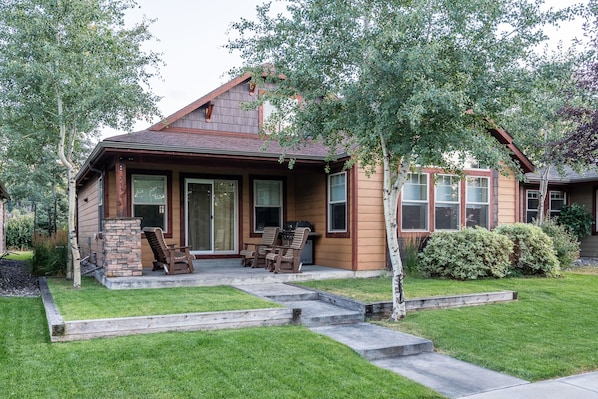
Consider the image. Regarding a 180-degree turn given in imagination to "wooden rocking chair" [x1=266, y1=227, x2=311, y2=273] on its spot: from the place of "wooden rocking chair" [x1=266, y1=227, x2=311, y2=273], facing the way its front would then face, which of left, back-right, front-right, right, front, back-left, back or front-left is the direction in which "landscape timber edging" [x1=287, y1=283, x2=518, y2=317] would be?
right

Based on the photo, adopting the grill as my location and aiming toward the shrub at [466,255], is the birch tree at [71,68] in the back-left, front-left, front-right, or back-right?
back-right

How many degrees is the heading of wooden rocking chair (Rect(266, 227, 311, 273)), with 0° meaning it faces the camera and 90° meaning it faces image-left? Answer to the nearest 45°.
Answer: approximately 45°

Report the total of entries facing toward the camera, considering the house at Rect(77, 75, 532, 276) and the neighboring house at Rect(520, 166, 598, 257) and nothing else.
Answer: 2

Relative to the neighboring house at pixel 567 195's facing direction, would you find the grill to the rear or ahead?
ahead

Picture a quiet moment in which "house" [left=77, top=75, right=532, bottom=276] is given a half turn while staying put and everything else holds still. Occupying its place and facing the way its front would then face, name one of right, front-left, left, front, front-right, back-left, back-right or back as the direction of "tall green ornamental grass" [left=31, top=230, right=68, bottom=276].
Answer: left

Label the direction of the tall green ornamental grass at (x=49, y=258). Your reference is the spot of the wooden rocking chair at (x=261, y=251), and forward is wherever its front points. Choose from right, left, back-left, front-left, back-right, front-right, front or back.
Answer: front-right

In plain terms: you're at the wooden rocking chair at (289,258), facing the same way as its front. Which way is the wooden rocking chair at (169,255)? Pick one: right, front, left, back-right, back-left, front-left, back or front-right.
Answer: front-right
